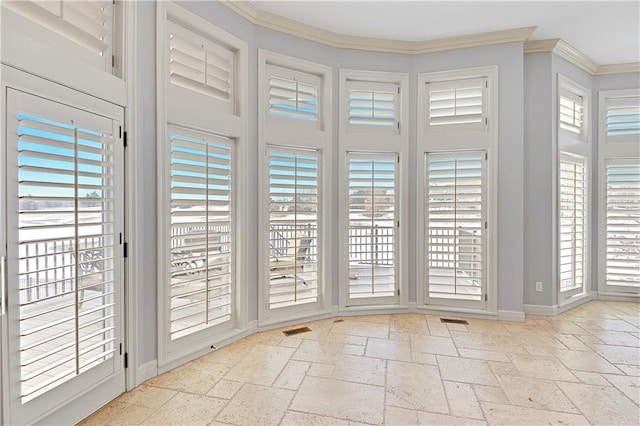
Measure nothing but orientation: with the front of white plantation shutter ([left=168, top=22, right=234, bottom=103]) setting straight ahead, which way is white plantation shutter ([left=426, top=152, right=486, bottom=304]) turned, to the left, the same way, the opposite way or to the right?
to the right

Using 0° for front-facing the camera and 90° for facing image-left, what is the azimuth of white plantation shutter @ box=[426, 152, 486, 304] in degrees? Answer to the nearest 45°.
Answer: approximately 0°

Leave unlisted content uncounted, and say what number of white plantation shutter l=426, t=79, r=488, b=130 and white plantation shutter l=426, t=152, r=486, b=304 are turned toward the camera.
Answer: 2

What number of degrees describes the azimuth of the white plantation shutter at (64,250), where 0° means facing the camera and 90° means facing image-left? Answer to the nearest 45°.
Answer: approximately 315°

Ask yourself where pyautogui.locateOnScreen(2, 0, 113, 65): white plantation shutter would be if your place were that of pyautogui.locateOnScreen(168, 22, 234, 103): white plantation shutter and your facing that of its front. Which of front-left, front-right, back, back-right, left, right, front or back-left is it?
right

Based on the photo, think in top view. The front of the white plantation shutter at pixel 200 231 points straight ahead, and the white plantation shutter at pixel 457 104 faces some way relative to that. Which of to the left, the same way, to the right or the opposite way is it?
to the right

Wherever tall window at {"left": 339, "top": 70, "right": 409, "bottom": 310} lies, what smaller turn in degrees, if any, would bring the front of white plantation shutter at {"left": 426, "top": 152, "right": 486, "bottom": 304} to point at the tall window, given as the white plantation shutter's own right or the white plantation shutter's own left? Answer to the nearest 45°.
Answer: approximately 90° to the white plantation shutter's own right

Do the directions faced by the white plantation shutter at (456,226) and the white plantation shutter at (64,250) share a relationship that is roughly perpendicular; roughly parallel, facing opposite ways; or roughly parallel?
roughly perpendicular

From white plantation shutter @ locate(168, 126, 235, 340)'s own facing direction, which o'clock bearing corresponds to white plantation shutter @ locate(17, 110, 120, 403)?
white plantation shutter @ locate(17, 110, 120, 403) is roughly at 3 o'clock from white plantation shutter @ locate(168, 126, 235, 340).

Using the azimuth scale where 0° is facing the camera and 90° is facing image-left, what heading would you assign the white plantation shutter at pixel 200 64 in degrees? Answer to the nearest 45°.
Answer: approximately 315°

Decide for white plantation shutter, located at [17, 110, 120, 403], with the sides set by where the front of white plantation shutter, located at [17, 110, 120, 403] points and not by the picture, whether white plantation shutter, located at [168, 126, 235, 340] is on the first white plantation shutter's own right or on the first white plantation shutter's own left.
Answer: on the first white plantation shutter's own left

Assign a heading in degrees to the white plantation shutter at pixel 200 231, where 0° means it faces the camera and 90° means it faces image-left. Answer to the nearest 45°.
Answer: approximately 315°
